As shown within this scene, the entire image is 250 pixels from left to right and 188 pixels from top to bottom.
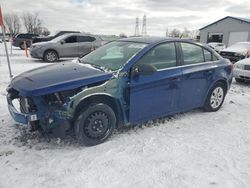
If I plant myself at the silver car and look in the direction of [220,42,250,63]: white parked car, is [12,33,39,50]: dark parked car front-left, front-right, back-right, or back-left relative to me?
back-left

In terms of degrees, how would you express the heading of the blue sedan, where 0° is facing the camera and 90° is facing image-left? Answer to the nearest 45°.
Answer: approximately 45°

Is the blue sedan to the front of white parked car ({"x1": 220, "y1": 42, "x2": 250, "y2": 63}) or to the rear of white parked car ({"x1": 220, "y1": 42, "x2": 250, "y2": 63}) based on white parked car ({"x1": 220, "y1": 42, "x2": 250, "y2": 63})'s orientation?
to the front

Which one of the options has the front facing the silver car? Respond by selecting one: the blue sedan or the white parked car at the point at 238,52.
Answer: the white parked car

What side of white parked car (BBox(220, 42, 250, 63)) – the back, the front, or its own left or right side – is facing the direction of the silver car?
front

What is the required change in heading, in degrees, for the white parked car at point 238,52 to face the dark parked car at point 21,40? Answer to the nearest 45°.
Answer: approximately 45° to its right

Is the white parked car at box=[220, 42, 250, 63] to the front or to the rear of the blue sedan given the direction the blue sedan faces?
to the rear

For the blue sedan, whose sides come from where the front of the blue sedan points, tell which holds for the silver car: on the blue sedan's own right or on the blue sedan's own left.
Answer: on the blue sedan's own right

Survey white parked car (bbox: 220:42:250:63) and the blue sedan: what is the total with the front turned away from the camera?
0

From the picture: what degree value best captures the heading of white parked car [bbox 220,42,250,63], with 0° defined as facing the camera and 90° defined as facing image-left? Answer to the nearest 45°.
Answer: approximately 45°
